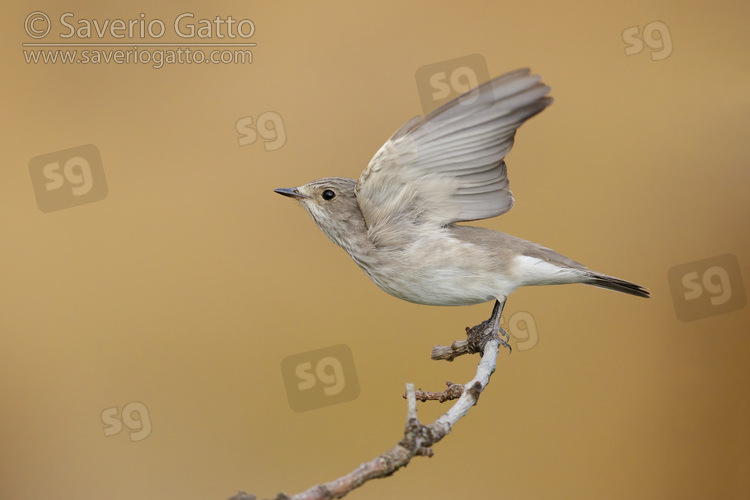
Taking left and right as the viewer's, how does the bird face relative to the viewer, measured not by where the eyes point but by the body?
facing to the left of the viewer
